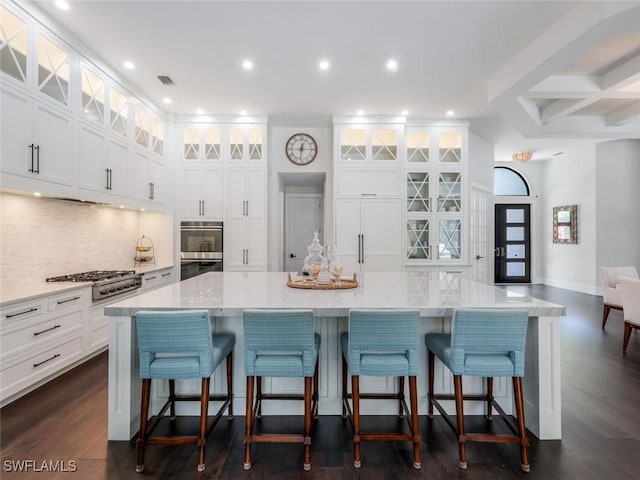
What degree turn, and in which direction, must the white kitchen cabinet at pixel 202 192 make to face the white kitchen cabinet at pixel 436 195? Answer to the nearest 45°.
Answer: approximately 90° to its left

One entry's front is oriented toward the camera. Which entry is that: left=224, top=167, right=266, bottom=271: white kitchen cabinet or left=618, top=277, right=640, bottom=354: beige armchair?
the white kitchen cabinet

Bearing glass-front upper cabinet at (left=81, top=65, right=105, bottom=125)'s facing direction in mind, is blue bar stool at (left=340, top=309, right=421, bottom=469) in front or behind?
in front

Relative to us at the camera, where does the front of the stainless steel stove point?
facing the viewer and to the right of the viewer

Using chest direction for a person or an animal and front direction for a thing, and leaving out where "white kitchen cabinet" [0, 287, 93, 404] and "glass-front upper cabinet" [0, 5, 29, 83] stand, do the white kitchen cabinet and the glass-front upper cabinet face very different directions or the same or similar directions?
same or similar directions

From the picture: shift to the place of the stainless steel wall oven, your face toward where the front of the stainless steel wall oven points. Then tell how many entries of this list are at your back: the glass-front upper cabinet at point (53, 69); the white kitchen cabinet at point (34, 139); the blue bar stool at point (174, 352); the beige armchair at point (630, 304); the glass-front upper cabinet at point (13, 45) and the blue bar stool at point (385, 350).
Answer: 0

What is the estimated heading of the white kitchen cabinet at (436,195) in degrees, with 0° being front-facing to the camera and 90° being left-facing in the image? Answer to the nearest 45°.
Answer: approximately 0°

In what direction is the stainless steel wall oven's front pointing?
toward the camera

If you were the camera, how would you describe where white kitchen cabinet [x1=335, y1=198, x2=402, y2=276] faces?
facing the viewer

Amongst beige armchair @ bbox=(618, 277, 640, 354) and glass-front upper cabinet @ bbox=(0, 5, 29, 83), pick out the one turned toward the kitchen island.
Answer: the glass-front upper cabinet

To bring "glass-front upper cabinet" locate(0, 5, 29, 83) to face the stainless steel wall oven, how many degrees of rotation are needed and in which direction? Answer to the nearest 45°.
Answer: approximately 90° to its left

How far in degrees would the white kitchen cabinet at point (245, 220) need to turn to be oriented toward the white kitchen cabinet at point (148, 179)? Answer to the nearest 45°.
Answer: approximately 90° to its right

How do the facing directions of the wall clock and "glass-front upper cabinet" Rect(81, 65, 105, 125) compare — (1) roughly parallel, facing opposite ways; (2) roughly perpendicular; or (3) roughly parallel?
roughly perpendicular

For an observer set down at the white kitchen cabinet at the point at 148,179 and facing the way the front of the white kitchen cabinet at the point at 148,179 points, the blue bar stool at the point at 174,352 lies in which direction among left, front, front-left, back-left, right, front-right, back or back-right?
front-right

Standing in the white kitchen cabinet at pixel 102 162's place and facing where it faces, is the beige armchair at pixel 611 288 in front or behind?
in front

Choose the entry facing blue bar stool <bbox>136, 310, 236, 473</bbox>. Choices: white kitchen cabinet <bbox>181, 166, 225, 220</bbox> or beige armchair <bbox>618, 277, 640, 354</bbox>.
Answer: the white kitchen cabinet

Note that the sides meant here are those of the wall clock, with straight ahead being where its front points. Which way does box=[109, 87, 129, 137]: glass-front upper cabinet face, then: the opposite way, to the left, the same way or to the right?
to the left

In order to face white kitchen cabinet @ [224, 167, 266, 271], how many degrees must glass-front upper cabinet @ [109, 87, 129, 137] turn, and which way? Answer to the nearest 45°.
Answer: approximately 45° to its left

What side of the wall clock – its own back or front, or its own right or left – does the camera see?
front

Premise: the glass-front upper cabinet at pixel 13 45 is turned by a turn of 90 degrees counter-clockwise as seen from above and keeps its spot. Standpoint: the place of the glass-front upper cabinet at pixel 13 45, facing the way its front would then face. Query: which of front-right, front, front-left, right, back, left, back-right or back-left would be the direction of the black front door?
front-right

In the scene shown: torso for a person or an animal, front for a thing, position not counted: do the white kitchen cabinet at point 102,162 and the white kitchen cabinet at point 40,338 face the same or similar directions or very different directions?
same or similar directions

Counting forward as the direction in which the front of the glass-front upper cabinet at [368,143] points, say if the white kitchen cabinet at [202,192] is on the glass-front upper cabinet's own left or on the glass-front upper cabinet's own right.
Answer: on the glass-front upper cabinet's own right

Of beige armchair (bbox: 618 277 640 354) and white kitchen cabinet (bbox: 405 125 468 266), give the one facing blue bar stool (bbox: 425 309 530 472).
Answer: the white kitchen cabinet
